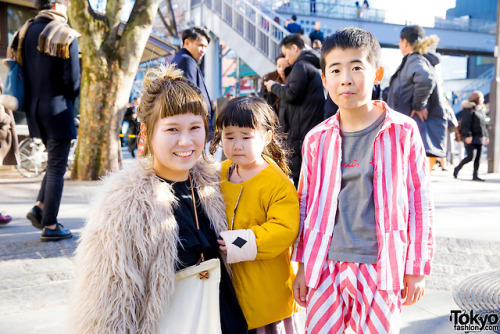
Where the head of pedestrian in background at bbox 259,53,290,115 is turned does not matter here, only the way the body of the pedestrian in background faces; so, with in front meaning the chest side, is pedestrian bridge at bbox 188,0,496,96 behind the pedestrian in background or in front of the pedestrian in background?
behind

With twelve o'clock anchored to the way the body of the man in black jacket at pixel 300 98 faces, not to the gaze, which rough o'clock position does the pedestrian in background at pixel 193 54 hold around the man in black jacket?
The pedestrian in background is roughly at 12 o'clock from the man in black jacket.

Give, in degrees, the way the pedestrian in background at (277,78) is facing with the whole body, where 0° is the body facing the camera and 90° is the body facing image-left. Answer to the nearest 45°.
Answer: approximately 0°

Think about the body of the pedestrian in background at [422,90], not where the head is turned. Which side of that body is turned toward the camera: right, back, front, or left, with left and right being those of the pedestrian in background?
left

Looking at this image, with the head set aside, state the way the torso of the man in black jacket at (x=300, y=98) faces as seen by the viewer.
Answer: to the viewer's left

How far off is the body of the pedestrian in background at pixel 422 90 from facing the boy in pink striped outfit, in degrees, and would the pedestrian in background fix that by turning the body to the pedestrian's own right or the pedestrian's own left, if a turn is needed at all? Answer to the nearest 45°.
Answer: approximately 90° to the pedestrian's own left
